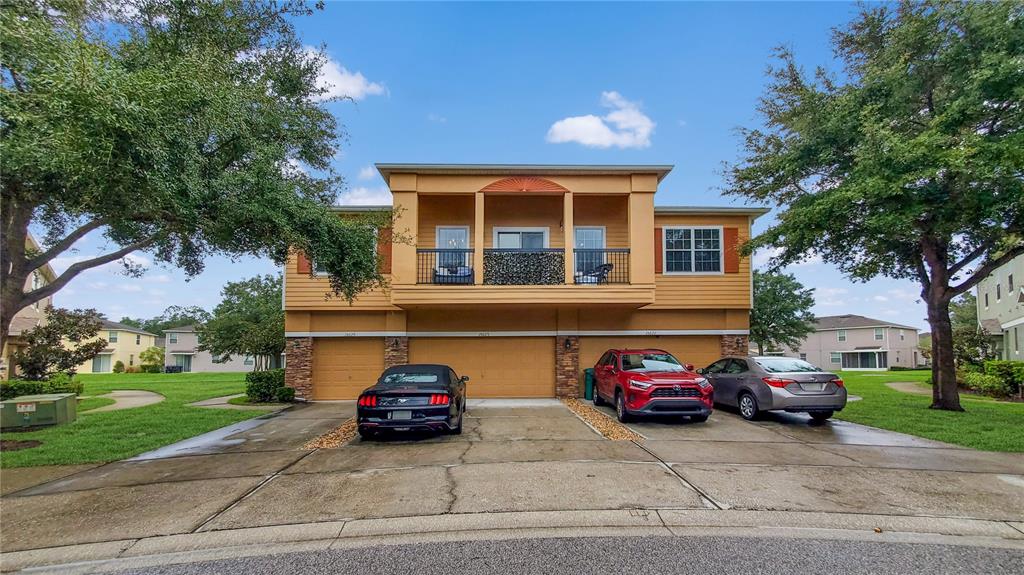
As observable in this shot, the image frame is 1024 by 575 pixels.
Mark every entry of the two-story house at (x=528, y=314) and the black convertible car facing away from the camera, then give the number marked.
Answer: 1

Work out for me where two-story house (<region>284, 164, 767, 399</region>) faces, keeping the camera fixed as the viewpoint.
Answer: facing the viewer

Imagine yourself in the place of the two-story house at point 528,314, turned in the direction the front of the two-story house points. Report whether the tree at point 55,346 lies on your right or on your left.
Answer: on your right

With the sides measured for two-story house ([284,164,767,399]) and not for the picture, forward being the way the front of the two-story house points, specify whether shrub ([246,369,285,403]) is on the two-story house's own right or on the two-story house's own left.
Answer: on the two-story house's own right

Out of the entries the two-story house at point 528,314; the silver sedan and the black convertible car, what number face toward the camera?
1

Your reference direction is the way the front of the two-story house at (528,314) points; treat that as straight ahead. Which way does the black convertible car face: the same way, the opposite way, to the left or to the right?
the opposite way

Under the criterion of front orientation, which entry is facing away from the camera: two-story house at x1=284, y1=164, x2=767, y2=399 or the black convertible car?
the black convertible car

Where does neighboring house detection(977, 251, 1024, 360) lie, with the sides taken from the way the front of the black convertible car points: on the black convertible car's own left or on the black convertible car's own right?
on the black convertible car's own right

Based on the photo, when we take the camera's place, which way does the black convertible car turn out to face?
facing away from the viewer

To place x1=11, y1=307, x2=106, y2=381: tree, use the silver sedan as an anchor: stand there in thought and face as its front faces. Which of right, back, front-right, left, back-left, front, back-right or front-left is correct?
front-left

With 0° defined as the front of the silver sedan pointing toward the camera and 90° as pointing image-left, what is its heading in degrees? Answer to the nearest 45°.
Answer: approximately 135°

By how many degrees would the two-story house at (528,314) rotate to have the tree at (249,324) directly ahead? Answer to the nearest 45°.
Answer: approximately 135° to its right
